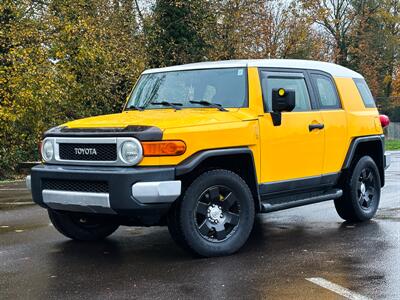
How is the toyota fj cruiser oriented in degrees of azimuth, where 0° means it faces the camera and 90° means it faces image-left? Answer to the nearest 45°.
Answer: approximately 45°

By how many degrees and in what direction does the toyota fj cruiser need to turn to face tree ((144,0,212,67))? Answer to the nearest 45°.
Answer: approximately 135° to its right
